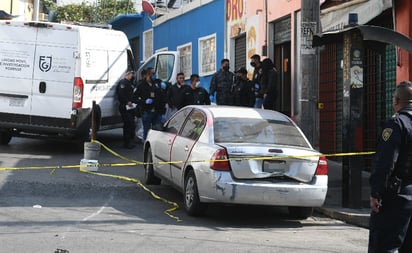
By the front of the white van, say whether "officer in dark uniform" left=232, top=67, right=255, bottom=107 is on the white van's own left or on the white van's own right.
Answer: on the white van's own right

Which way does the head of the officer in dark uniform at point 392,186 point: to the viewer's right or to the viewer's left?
to the viewer's left

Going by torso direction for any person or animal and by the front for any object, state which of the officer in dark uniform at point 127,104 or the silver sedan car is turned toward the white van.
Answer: the silver sedan car

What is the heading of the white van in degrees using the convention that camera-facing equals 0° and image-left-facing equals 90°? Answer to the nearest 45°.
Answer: approximately 225°
